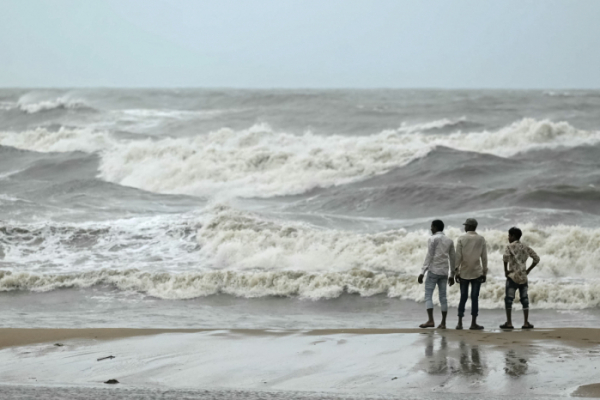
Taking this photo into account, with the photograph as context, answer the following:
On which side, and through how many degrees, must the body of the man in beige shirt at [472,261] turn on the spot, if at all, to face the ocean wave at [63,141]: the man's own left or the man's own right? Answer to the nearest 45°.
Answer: approximately 45° to the man's own left

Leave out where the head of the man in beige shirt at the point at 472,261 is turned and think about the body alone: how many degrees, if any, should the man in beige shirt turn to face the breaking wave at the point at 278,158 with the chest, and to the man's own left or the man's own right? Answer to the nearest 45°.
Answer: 0° — they already face it

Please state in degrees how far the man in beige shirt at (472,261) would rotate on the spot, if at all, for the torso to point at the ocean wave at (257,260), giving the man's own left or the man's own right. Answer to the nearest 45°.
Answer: approximately 45° to the man's own left

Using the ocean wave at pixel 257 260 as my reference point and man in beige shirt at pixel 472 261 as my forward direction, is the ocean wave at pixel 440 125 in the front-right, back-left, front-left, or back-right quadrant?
back-left

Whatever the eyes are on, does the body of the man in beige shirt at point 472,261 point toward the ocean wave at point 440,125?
yes

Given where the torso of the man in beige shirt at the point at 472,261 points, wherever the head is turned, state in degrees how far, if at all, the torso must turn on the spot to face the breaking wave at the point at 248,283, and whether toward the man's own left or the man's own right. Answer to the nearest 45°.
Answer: approximately 45° to the man's own left

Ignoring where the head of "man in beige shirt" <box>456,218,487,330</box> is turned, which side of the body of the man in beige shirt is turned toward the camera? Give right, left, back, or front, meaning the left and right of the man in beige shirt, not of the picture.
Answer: back
